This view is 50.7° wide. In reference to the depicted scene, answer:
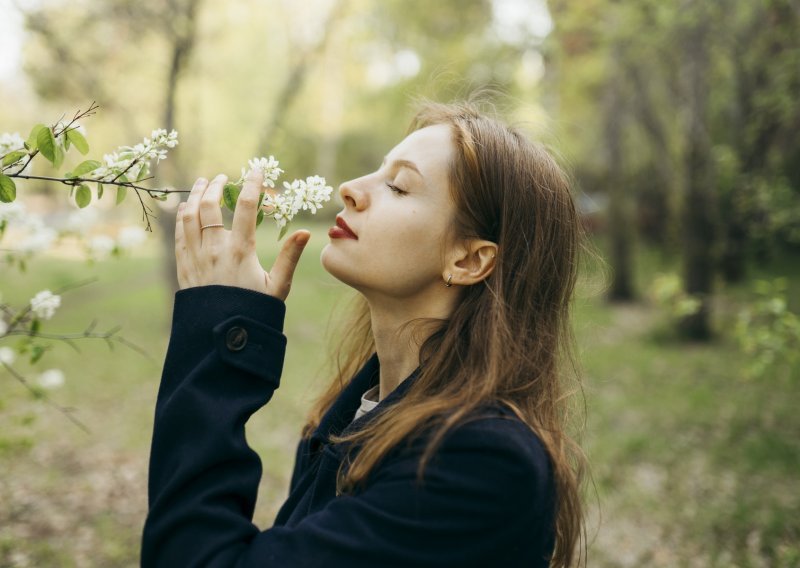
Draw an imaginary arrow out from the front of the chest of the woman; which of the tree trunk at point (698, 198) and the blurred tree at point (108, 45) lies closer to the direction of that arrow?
the blurred tree

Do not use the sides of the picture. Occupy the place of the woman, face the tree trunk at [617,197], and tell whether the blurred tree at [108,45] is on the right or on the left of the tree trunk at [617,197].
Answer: left

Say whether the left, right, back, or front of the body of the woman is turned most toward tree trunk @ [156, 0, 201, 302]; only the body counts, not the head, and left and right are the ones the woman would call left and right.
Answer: right

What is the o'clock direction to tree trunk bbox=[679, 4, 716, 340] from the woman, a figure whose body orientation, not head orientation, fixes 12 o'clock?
The tree trunk is roughly at 4 o'clock from the woman.

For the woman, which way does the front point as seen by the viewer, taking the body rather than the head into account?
to the viewer's left

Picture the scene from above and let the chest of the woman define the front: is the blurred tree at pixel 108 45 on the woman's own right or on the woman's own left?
on the woman's own right

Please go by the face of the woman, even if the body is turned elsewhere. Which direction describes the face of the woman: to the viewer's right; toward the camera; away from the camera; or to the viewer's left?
to the viewer's left

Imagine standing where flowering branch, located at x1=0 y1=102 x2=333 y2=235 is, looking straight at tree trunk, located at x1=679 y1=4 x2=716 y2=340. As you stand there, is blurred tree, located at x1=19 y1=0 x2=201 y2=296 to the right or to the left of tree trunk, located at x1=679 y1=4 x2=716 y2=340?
left
